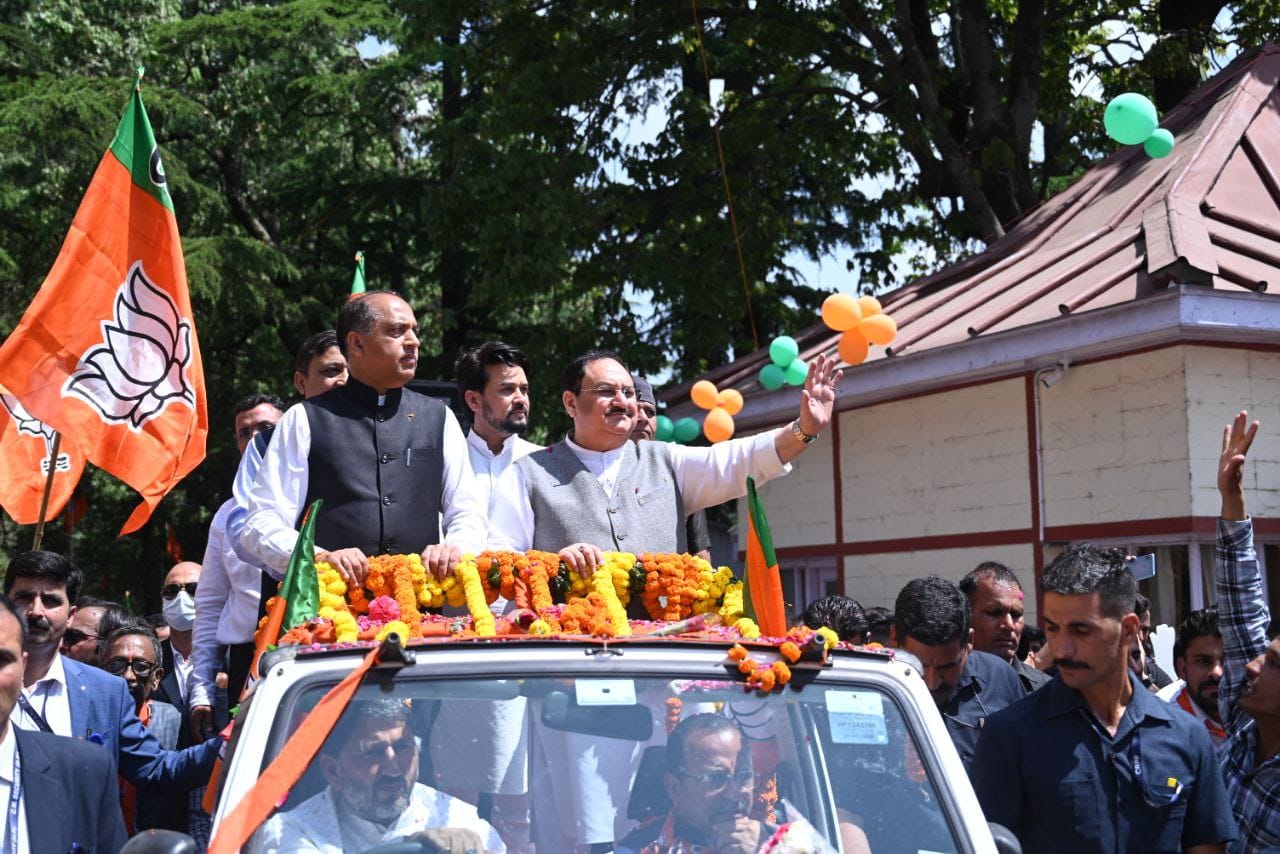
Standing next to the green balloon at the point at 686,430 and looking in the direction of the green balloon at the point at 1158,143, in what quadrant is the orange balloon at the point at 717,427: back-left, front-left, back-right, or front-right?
front-right

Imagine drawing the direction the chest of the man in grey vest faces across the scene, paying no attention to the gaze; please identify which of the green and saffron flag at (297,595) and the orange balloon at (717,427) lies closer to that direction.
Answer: the green and saffron flag

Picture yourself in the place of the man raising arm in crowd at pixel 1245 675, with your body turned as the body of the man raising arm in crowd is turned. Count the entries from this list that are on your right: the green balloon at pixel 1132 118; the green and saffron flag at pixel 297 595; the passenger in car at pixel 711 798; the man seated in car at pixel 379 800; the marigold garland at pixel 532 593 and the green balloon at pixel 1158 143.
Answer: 2

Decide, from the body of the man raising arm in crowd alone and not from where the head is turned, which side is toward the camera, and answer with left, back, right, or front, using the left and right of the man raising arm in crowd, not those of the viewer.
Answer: left

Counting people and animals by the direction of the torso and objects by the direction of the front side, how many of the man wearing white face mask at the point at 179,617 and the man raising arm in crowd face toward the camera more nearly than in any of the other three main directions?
1

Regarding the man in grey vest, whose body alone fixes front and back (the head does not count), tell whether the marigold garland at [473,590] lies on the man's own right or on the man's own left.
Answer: on the man's own right

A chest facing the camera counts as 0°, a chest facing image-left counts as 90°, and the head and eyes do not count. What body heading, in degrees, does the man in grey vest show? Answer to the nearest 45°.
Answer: approximately 315°

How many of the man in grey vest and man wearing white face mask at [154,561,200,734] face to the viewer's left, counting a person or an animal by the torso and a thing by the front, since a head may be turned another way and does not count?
0

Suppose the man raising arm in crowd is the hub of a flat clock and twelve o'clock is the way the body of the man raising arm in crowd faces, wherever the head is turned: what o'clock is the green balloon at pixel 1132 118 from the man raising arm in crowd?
The green balloon is roughly at 3 o'clock from the man raising arm in crowd.

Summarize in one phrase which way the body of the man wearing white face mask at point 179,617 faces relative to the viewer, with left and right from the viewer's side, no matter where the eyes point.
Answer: facing the viewer

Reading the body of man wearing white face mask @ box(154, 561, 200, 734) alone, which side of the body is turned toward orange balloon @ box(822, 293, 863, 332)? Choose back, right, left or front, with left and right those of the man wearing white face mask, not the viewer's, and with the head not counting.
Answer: left

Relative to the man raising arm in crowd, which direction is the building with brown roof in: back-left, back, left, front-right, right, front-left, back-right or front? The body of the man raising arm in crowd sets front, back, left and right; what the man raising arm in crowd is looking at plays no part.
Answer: right

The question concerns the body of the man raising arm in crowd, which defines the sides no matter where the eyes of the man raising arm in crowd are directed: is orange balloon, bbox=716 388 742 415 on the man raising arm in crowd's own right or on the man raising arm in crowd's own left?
on the man raising arm in crowd's own right
